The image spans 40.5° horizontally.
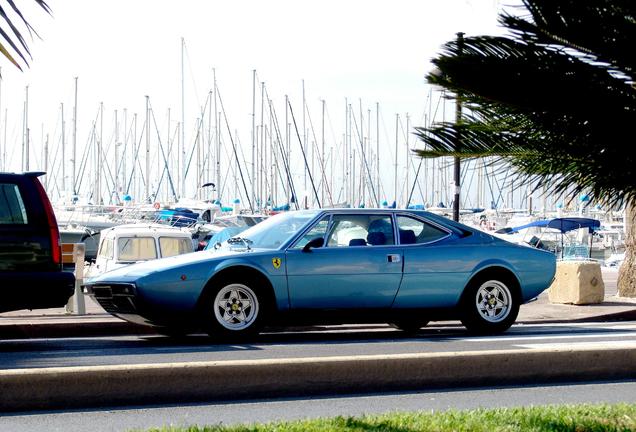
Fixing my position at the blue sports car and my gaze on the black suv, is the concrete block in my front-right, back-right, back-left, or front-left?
back-right

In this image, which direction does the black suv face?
to the viewer's left

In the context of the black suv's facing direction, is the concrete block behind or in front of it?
behind

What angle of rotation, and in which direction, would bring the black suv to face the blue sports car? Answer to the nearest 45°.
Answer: approximately 180°

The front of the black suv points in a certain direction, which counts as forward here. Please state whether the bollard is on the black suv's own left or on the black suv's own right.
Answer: on the black suv's own right
